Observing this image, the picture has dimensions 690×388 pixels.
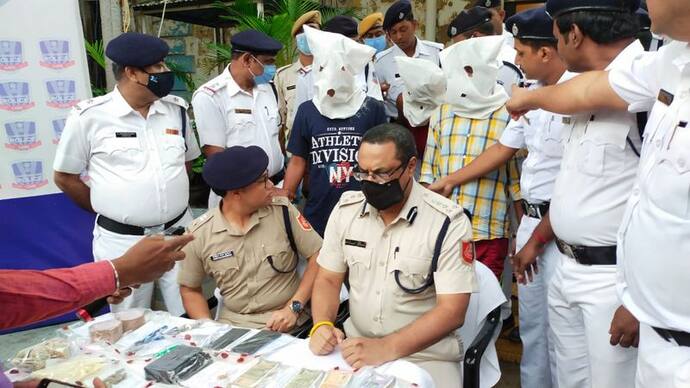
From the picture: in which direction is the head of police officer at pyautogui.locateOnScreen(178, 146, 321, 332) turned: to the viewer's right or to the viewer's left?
to the viewer's right

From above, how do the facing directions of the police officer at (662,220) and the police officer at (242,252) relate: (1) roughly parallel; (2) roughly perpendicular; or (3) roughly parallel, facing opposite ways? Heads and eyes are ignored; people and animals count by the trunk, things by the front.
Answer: roughly perpendicular

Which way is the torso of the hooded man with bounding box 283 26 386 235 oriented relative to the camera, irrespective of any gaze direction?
toward the camera

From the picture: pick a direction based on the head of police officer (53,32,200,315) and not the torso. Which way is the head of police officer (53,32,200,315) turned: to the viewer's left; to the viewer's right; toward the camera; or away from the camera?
to the viewer's right

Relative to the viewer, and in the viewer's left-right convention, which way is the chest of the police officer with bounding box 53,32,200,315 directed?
facing the viewer and to the right of the viewer

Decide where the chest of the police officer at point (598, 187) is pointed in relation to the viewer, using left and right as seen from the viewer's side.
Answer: facing the viewer and to the left of the viewer

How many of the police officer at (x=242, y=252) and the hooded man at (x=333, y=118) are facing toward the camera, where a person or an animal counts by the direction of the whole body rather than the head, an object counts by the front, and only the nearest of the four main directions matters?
2

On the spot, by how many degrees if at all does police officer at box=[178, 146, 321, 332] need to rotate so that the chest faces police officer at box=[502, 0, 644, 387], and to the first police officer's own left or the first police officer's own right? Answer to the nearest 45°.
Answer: approximately 45° to the first police officer's own left

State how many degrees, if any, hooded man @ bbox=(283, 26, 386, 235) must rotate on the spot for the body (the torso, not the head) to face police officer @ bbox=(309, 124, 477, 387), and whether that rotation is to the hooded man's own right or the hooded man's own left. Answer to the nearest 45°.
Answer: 0° — they already face them

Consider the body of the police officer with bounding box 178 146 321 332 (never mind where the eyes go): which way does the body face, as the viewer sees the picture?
toward the camera
